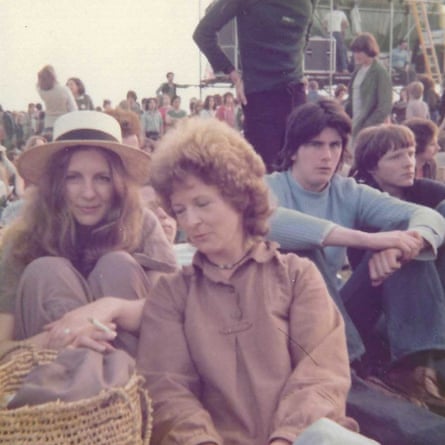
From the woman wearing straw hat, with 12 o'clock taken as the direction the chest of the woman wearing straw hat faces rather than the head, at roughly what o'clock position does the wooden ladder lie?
The wooden ladder is roughly at 7 o'clock from the woman wearing straw hat.

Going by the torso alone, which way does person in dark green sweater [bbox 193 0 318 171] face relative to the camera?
toward the camera

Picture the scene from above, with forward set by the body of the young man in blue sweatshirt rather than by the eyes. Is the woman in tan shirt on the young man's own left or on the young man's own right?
on the young man's own right

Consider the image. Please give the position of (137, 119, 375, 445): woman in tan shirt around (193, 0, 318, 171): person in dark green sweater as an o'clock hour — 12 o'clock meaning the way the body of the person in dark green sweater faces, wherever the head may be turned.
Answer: The woman in tan shirt is roughly at 12 o'clock from the person in dark green sweater.

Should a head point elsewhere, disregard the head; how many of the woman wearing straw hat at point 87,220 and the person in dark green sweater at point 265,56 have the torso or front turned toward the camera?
2

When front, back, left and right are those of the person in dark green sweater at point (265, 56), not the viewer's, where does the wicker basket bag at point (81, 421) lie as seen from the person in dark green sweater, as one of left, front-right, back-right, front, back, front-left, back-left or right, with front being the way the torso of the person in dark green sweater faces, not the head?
front

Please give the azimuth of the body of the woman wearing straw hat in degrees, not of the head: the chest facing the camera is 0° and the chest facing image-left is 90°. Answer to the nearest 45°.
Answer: approximately 0°

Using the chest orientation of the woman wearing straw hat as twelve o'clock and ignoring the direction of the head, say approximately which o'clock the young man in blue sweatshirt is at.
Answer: The young man in blue sweatshirt is roughly at 9 o'clock from the woman wearing straw hat.

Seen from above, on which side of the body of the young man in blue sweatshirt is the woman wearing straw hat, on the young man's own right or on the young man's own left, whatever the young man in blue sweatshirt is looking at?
on the young man's own right

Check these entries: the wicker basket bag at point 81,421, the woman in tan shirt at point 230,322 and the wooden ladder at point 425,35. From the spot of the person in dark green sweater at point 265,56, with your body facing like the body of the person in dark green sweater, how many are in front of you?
2

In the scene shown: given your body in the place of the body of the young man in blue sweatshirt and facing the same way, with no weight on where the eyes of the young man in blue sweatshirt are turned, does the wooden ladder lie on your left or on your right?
on your left
